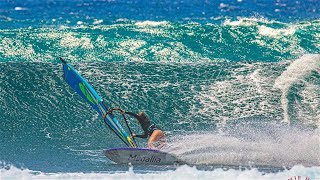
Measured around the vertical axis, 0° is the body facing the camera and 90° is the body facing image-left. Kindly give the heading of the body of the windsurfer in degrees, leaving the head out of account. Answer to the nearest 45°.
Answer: approximately 90°
